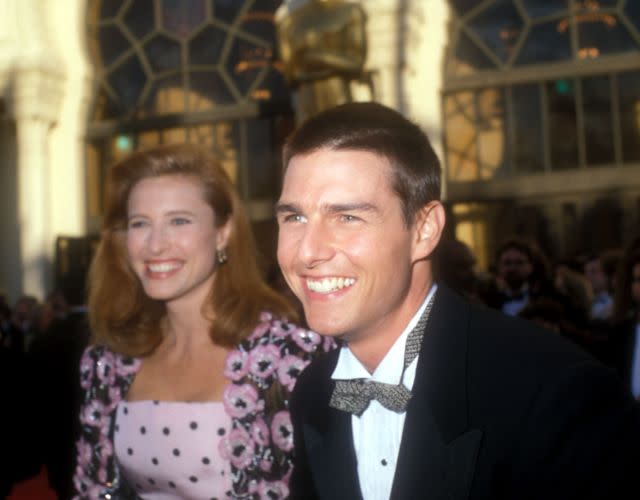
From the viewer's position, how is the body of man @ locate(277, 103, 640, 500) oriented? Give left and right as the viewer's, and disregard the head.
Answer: facing the viewer and to the left of the viewer

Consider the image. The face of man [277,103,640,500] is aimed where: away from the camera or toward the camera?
toward the camera

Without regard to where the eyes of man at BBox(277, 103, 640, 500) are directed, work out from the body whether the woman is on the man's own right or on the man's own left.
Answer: on the man's own right

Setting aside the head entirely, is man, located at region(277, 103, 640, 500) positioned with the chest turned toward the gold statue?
no

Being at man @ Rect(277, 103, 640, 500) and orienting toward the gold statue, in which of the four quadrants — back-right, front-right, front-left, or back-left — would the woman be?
front-left
